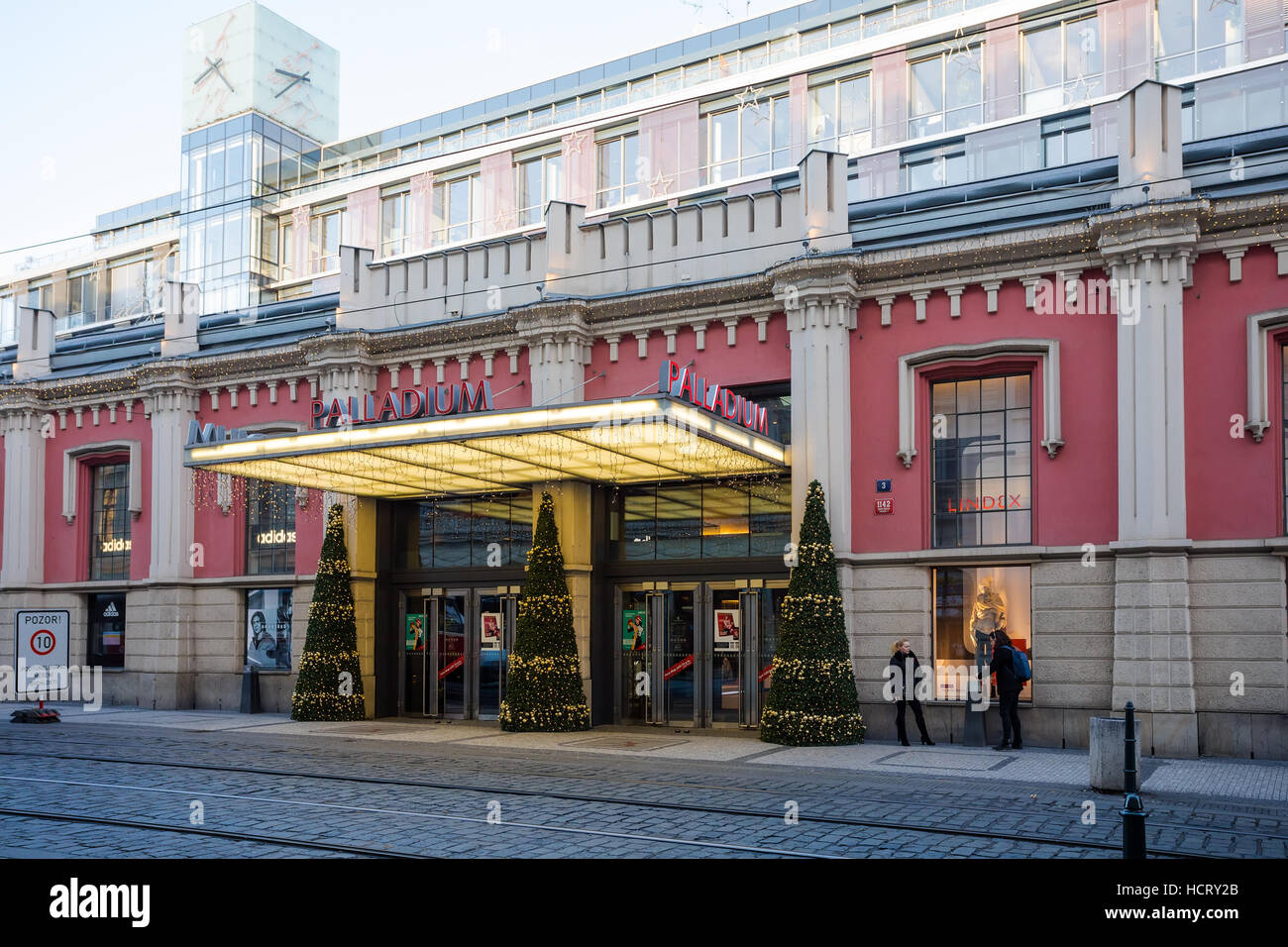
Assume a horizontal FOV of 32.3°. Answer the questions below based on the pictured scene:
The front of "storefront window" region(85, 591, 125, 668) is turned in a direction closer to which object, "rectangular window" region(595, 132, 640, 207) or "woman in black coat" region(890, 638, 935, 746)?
the woman in black coat

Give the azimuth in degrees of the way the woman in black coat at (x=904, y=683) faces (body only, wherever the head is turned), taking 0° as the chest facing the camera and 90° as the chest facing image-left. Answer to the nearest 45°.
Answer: approximately 315°

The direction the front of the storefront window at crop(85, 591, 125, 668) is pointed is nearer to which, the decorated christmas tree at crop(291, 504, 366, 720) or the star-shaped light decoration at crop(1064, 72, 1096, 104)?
the decorated christmas tree

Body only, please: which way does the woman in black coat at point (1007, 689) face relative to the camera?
to the viewer's left

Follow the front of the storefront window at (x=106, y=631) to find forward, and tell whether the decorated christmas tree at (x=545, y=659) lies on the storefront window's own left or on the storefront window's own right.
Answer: on the storefront window's own left

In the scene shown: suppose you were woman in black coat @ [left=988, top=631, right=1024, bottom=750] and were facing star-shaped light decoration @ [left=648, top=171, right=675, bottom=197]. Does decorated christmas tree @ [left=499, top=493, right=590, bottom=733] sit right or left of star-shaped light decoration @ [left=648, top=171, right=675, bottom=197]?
left

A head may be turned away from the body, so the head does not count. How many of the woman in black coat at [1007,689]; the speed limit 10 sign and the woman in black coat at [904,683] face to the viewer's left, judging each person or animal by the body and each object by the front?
1

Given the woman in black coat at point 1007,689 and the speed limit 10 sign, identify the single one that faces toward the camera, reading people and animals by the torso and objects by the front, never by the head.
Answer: the speed limit 10 sign

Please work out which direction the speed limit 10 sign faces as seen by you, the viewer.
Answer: facing the viewer

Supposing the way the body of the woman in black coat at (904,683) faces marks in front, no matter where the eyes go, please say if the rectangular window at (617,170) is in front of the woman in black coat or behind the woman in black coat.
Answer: behind

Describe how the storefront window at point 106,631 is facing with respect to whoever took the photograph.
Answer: facing the viewer and to the left of the viewer
